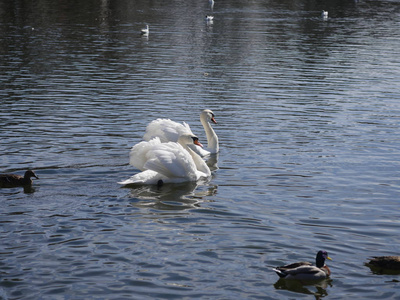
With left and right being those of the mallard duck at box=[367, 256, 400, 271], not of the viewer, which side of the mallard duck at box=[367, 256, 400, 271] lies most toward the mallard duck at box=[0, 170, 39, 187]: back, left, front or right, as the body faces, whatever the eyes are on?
back

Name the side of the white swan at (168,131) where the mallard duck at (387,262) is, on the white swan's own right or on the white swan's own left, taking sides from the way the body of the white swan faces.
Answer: on the white swan's own right

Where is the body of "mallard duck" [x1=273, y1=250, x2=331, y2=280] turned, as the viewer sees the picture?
to the viewer's right

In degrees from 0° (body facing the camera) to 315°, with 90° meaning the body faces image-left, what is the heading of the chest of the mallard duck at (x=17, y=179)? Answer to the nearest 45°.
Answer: approximately 270°

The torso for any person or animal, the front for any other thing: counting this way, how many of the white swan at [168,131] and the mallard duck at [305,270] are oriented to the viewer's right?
2

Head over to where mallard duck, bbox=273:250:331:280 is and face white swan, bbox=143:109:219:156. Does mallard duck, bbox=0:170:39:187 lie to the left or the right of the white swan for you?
left

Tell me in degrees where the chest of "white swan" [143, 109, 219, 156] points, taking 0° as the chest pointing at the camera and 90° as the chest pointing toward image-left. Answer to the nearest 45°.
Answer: approximately 270°

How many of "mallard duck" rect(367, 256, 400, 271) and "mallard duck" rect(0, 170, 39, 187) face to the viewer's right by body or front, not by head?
2

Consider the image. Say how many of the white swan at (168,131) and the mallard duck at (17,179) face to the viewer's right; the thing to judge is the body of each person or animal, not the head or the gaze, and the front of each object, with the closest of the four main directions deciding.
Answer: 2

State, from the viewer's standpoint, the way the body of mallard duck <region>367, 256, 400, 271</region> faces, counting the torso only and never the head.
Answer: to the viewer's right

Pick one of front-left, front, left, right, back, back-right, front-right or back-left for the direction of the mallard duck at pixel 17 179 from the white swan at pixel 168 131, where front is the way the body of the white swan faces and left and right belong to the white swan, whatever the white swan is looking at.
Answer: back-right
